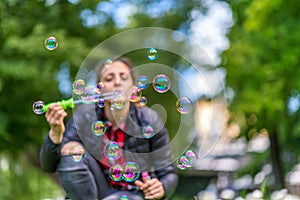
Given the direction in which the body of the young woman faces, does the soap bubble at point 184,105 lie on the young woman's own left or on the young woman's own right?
on the young woman's own left

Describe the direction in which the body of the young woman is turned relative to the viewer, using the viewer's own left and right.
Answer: facing the viewer
